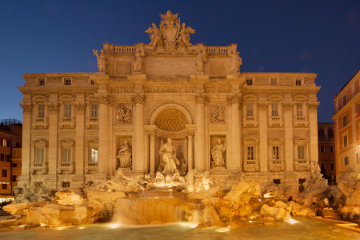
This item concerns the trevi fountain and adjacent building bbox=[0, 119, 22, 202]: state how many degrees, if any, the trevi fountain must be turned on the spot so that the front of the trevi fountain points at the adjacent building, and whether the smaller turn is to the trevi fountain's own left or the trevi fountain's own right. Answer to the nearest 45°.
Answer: approximately 135° to the trevi fountain's own right

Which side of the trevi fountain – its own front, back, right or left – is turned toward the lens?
front
